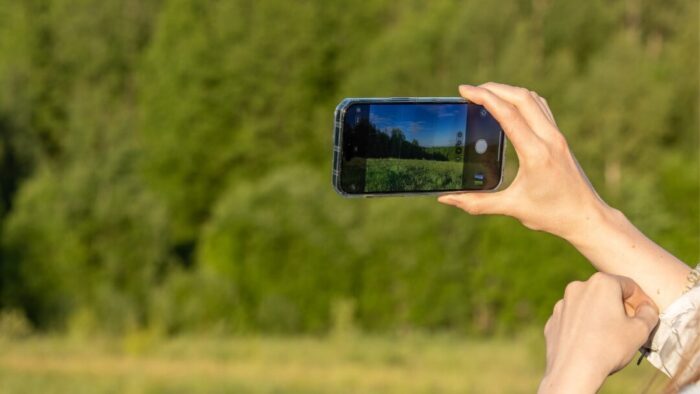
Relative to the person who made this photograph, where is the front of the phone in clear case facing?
facing the viewer
